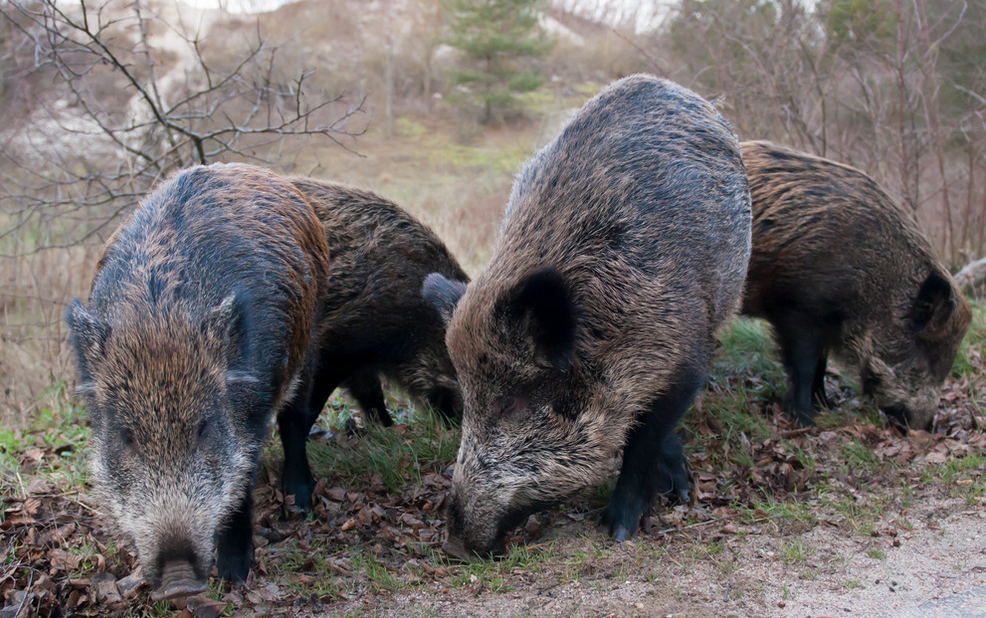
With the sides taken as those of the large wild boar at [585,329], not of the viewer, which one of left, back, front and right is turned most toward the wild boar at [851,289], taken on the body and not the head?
back

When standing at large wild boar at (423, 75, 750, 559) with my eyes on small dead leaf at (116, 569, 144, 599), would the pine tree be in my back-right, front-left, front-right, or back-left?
back-right

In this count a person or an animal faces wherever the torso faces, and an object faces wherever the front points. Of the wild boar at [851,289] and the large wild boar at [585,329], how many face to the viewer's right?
1

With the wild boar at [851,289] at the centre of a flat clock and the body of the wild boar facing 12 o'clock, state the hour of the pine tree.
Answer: The pine tree is roughly at 8 o'clock from the wild boar.

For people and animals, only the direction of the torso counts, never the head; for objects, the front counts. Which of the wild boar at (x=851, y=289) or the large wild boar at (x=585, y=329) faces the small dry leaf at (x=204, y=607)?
the large wild boar

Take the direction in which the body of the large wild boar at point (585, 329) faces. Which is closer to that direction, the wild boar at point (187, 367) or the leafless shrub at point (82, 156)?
the wild boar

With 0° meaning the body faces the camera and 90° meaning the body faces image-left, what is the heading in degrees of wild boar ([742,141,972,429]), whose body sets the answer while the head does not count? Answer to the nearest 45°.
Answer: approximately 270°

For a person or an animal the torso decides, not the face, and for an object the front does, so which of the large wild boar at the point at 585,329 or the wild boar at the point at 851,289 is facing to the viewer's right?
the wild boar

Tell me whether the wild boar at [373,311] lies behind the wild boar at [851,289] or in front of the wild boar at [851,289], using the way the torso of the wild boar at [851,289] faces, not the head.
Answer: behind

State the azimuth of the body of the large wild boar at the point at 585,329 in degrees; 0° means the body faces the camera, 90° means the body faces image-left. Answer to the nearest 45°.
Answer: approximately 45°
